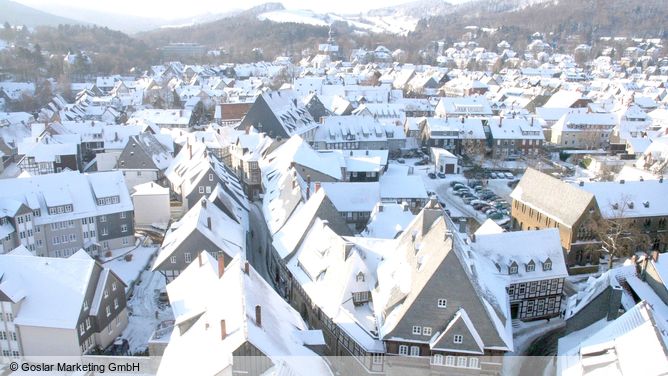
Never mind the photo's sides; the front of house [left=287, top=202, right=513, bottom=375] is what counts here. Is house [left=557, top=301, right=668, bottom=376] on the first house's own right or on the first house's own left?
on the first house's own left

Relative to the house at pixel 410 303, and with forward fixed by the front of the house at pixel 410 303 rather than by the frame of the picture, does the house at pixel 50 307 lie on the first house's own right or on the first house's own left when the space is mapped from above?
on the first house's own right

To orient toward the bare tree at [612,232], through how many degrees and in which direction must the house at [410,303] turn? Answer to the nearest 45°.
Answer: approximately 135° to its left

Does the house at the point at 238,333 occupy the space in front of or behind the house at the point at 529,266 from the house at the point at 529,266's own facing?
in front

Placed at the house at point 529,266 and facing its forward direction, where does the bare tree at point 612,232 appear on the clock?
The bare tree is roughly at 7 o'clock from the house.

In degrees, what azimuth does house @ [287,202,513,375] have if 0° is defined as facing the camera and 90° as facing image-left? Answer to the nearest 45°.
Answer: approximately 0°

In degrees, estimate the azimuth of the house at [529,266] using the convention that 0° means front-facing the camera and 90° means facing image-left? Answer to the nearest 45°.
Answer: approximately 0°

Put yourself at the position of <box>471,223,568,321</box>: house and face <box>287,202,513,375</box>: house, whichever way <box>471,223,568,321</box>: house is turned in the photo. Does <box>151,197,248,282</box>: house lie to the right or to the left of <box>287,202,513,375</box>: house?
right

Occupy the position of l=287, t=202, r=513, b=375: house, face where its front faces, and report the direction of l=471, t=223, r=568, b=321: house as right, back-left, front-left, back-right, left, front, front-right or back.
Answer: back-left

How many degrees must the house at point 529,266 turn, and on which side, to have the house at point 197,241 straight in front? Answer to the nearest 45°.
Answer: approximately 90° to its right

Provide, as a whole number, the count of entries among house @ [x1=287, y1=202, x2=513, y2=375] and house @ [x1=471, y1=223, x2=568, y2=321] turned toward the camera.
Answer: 2
